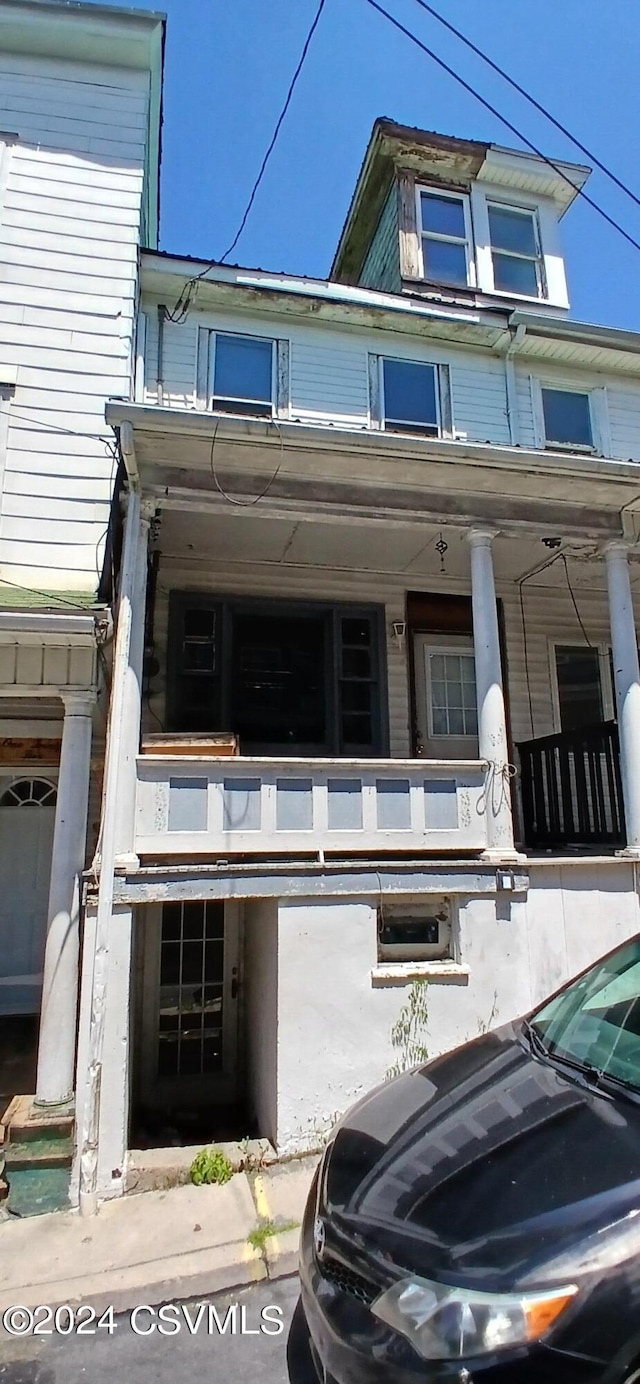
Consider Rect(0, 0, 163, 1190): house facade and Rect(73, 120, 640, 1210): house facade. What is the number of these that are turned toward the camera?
2

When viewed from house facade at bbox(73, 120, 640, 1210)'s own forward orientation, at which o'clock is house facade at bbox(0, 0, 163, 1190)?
house facade at bbox(0, 0, 163, 1190) is roughly at 3 o'clock from house facade at bbox(73, 120, 640, 1210).

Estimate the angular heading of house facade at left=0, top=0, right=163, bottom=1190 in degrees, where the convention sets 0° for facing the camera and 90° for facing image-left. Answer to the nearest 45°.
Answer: approximately 0°

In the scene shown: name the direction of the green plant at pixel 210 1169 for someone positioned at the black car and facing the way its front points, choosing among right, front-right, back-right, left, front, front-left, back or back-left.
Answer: right

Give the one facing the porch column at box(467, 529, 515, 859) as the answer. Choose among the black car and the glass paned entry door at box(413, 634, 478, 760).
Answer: the glass paned entry door

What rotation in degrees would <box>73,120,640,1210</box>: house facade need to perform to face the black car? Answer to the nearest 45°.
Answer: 0° — it already faces it

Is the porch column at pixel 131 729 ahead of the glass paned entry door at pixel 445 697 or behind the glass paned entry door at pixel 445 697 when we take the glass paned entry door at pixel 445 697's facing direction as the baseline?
ahead

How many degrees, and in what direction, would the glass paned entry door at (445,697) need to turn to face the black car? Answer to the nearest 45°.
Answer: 0° — it already faces it

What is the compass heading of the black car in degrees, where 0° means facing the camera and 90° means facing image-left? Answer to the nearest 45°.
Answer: approximately 45°

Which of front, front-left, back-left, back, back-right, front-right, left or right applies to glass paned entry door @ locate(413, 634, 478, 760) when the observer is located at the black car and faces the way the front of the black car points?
back-right
